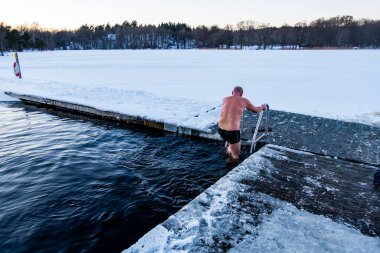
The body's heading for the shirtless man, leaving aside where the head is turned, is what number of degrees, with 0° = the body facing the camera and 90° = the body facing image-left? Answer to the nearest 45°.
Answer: approximately 225°
